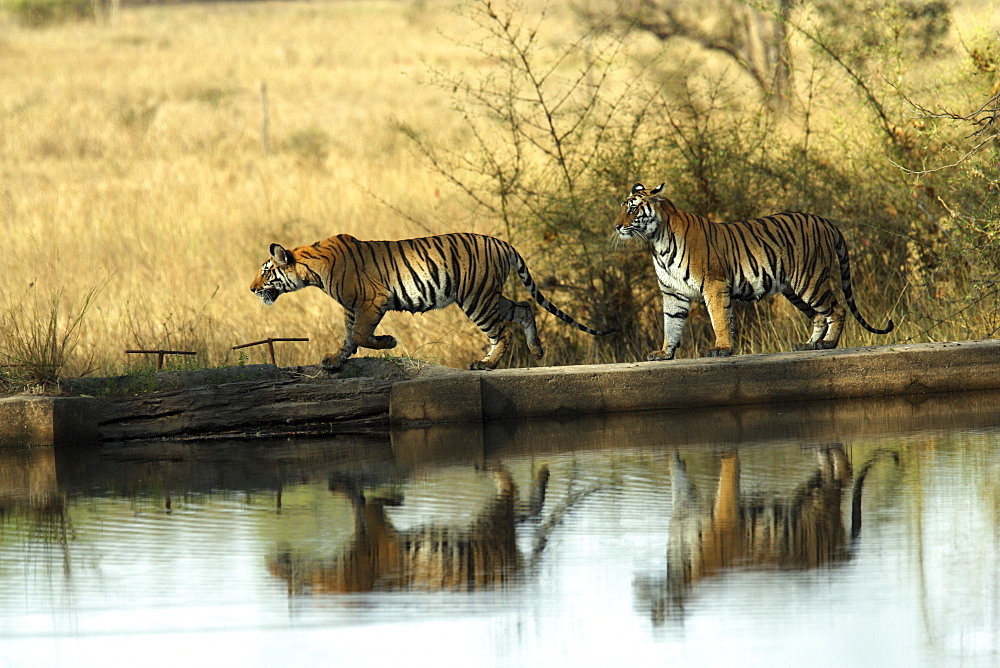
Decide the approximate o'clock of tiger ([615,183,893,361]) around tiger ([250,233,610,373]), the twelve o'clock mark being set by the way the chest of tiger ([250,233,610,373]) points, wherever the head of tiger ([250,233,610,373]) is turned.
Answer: tiger ([615,183,893,361]) is roughly at 6 o'clock from tiger ([250,233,610,373]).

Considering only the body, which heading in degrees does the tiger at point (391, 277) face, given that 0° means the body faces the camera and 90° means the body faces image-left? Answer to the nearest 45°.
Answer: approximately 90°
